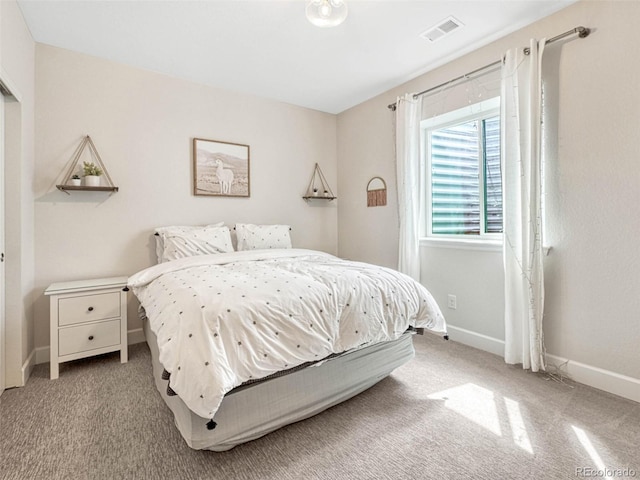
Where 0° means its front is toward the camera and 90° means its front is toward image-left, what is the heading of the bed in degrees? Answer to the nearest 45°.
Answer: approximately 315°

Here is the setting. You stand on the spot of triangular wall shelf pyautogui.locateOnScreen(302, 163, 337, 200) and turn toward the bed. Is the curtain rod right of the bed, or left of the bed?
left

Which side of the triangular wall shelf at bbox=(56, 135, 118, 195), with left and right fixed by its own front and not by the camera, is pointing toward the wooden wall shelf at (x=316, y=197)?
left

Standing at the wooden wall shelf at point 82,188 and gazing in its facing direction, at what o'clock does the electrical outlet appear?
The electrical outlet is roughly at 10 o'clock from the wooden wall shelf.
